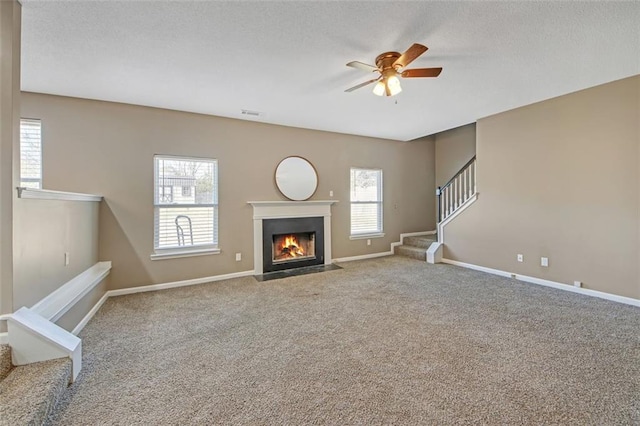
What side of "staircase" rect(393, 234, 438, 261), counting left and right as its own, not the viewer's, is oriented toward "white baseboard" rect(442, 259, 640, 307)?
left

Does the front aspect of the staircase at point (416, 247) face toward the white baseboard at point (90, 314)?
yes

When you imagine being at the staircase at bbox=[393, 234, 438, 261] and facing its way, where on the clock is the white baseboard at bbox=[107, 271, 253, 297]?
The white baseboard is roughly at 12 o'clock from the staircase.

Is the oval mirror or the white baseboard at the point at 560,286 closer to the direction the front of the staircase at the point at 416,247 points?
the oval mirror

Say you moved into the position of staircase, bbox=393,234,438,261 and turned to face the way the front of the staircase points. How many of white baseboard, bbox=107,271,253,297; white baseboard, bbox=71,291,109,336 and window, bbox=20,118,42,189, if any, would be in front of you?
3

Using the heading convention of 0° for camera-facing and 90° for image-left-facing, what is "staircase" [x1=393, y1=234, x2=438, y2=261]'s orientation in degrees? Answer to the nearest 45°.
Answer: approximately 45°
